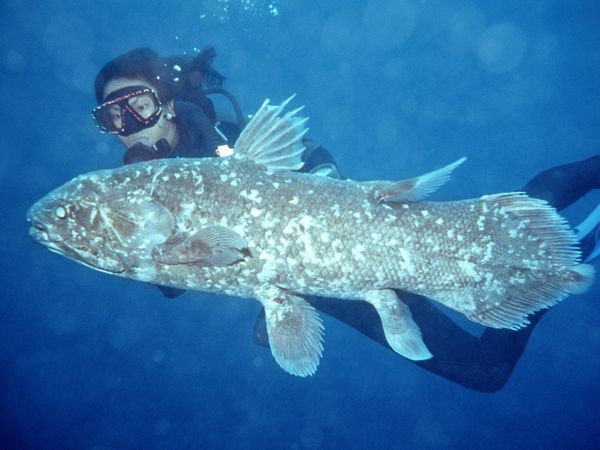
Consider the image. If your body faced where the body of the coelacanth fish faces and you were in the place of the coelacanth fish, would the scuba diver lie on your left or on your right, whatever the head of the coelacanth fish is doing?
on your right

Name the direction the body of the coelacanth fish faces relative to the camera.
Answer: to the viewer's left
